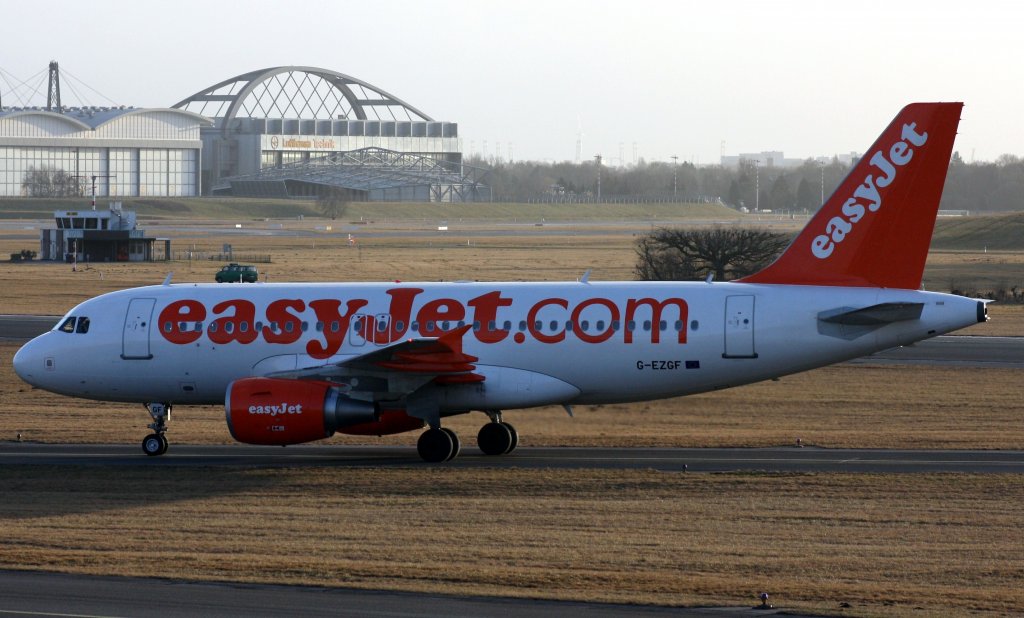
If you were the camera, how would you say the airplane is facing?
facing to the left of the viewer
